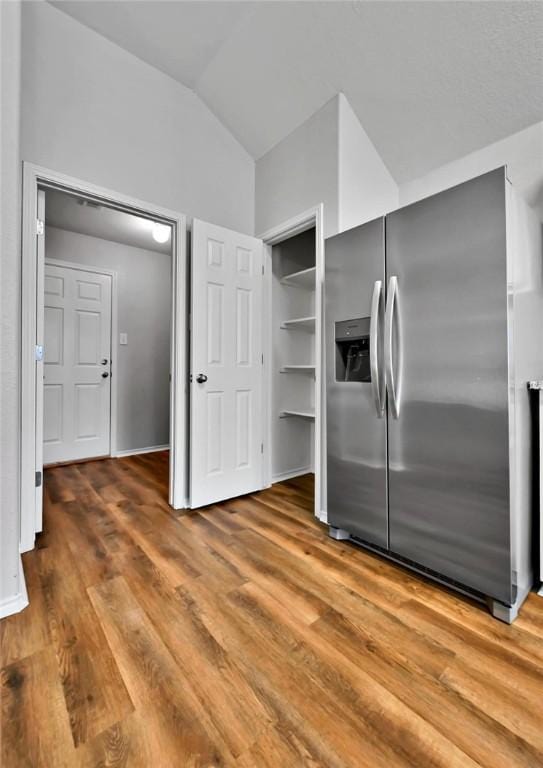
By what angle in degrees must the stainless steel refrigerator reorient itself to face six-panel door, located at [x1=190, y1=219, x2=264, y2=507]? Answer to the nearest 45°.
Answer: approximately 45° to its right

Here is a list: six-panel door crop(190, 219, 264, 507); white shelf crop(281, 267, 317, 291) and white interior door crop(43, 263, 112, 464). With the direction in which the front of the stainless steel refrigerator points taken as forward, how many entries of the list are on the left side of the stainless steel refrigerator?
0

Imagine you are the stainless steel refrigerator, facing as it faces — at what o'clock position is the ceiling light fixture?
The ceiling light fixture is roughly at 2 o'clock from the stainless steel refrigerator.

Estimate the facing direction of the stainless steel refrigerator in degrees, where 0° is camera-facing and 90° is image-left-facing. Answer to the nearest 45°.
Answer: approximately 45°

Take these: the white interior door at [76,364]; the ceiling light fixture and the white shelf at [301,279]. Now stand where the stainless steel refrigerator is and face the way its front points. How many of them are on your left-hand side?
0

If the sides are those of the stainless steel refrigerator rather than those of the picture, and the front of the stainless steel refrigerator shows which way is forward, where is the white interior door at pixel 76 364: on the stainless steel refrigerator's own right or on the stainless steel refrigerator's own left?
on the stainless steel refrigerator's own right

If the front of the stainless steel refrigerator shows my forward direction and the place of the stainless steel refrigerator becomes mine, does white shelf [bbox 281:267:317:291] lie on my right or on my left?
on my right
